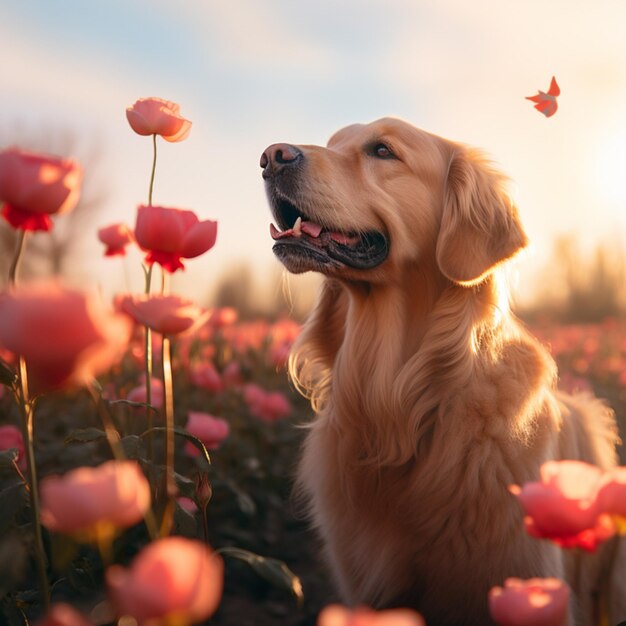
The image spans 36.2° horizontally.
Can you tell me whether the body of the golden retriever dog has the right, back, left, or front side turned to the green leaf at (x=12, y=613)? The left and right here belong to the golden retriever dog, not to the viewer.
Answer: front

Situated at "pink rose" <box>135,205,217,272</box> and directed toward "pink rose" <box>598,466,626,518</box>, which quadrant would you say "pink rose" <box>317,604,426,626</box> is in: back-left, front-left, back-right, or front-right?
front-right

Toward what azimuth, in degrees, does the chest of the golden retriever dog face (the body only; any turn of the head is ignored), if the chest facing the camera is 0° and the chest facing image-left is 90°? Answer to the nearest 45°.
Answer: approximately 45°

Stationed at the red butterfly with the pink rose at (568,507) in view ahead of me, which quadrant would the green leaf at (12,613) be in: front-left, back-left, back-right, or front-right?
front-right

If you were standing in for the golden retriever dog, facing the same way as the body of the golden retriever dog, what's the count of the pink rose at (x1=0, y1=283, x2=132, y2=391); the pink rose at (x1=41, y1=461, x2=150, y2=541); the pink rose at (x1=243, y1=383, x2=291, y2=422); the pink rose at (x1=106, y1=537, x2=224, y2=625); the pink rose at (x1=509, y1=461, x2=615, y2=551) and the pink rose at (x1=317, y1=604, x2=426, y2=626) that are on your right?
1

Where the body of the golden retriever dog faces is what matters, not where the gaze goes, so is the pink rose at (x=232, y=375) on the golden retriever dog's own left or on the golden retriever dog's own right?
on the golden retriever dog's own right

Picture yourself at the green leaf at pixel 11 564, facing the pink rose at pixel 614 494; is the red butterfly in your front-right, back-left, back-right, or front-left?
front-left

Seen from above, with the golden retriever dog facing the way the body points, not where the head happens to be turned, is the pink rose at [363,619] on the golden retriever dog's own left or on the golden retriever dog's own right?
on the golden retriever dog's own left

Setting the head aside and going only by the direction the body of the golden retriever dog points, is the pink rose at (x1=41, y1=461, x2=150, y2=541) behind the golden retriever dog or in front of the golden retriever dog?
in front

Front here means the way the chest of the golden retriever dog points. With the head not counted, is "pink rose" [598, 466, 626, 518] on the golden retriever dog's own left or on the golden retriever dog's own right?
on the golden retriever dog's own left

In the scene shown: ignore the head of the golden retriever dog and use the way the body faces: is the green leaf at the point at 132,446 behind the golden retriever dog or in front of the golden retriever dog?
in front

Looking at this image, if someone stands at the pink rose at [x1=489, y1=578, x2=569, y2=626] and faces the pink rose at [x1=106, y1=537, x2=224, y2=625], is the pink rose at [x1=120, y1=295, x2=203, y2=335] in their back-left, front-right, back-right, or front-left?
front-right

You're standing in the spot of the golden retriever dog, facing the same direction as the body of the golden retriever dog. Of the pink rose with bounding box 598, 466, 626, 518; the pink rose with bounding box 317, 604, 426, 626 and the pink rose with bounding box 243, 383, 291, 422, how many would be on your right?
1
